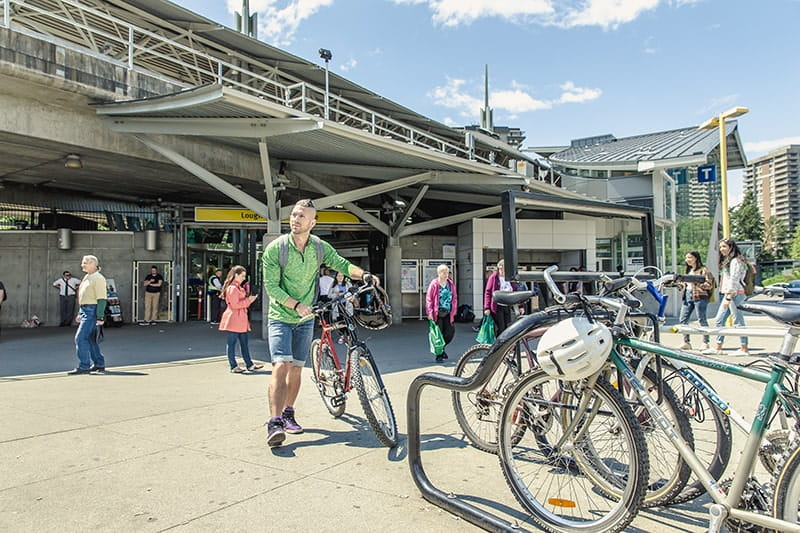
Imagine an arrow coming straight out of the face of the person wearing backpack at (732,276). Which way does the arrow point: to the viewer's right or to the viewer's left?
to the viewer's left

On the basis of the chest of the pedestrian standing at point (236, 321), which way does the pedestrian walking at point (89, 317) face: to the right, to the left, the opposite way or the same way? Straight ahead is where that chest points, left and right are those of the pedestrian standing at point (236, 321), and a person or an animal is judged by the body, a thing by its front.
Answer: the opposite way

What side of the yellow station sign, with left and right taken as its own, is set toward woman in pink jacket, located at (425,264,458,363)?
front

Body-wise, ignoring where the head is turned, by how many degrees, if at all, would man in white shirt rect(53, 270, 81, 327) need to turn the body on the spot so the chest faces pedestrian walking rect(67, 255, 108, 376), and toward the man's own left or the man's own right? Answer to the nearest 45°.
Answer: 0° — they already face them

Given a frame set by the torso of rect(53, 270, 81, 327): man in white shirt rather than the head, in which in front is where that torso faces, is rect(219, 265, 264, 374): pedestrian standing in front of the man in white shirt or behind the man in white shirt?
in front

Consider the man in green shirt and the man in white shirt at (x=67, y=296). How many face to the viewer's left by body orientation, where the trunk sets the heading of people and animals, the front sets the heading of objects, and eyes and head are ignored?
0

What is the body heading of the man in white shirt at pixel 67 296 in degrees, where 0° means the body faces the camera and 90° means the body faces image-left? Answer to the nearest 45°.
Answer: approximately 0°
